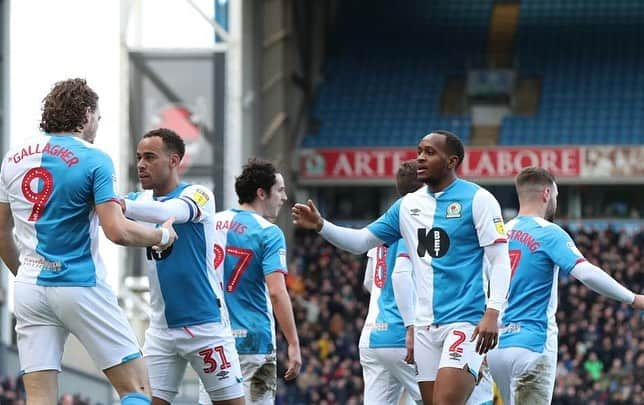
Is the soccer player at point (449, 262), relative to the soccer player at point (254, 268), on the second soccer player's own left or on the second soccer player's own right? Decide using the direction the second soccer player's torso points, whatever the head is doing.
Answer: on the second soccer player's own right

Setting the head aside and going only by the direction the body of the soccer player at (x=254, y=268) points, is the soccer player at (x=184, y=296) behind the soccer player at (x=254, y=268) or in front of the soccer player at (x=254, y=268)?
behind

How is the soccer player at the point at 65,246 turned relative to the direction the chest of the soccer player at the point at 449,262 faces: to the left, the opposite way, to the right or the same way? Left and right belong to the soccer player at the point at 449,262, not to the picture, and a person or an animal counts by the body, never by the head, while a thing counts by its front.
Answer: the opposite way

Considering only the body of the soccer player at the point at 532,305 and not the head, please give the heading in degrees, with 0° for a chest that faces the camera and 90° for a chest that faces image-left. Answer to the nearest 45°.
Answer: approximately 225°

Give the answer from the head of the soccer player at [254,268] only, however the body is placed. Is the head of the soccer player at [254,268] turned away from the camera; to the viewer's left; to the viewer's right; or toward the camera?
to the viewer's right

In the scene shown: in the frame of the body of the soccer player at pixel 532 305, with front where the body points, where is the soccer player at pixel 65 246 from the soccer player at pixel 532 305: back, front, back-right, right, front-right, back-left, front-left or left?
back

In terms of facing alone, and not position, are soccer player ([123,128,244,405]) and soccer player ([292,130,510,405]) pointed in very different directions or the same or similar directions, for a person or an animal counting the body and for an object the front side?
same or similar directions

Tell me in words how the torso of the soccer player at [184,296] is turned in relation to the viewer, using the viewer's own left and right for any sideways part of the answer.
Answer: facing the viewer and to the left of the viewer

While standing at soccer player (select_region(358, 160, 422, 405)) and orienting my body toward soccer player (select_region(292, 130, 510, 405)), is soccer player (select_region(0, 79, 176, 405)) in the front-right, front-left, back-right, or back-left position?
front-right

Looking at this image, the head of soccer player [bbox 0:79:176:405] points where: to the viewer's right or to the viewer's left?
to the viewer's right

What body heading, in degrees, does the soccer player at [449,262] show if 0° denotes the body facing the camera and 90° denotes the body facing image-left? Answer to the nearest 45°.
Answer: approximately 45°

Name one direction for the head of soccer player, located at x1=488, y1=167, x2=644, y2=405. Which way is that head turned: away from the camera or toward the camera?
away from the camera

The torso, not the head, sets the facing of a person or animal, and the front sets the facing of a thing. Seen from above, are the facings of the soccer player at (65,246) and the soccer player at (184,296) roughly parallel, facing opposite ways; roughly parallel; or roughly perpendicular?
roughly parallel, facing opposite ways

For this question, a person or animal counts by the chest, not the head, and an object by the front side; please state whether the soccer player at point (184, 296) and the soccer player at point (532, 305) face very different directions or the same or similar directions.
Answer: very different directions

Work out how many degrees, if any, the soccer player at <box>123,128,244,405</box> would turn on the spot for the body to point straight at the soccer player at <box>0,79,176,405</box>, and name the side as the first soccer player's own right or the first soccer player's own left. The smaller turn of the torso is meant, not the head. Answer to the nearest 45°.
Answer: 0° — they already face them
